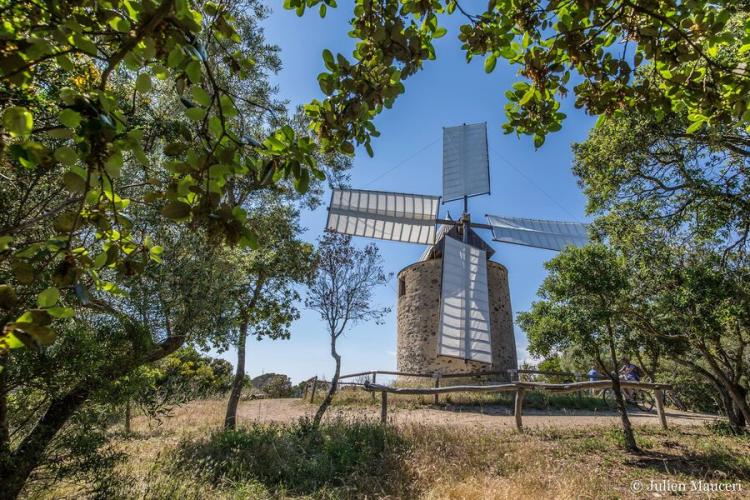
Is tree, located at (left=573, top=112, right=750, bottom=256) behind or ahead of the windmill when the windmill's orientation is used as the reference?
ahead

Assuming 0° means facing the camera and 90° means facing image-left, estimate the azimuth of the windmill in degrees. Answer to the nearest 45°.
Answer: approximately 0°

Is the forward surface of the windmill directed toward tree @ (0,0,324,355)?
yes

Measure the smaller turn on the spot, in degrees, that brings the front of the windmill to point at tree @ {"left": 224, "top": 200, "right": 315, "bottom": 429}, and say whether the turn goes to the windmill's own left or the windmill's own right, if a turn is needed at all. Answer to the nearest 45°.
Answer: approximately 45° to the windmill's own right

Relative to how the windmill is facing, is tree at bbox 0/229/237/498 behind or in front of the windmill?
in front

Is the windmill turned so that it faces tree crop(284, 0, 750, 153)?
yes

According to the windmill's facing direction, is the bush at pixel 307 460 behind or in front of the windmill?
in front

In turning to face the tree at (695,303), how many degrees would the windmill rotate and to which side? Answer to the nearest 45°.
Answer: approximately 45° to its left

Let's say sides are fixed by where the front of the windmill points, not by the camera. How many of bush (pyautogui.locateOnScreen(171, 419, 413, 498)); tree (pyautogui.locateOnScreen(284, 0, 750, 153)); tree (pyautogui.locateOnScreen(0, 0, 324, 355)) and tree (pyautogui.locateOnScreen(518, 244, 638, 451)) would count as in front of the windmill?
4
